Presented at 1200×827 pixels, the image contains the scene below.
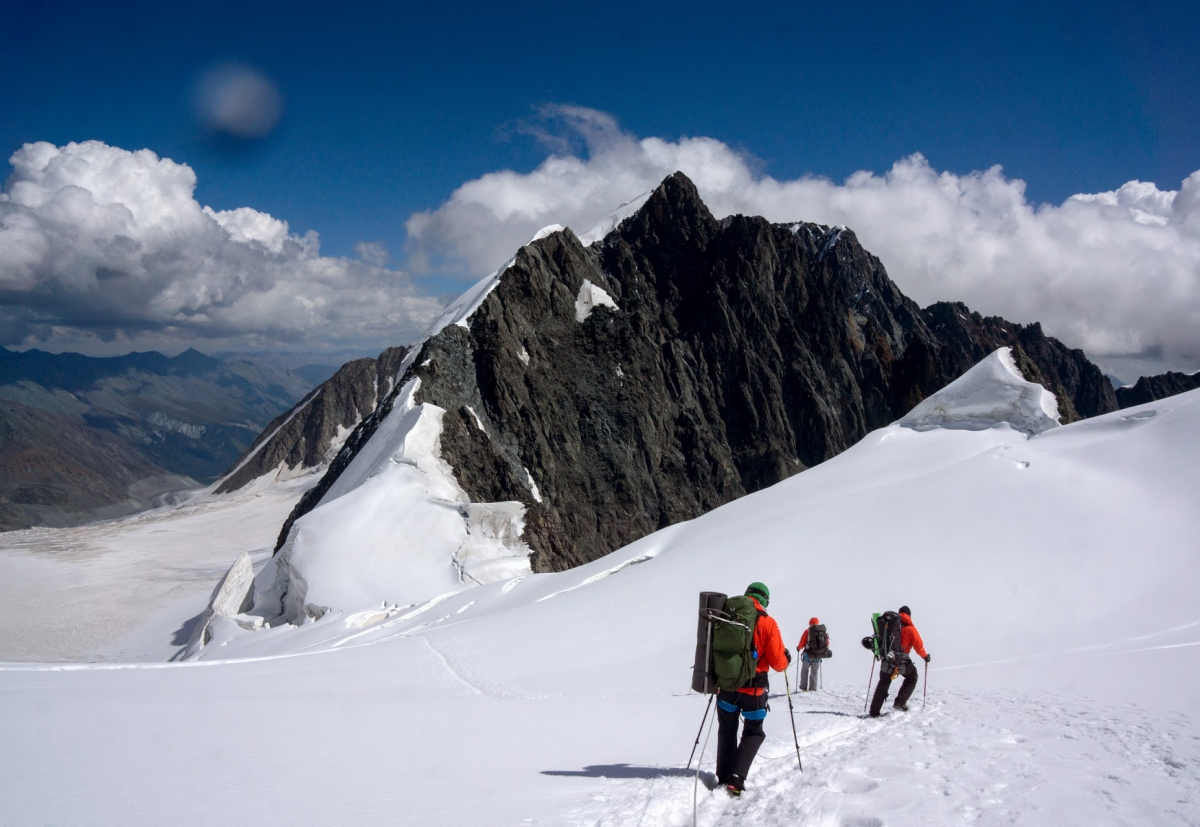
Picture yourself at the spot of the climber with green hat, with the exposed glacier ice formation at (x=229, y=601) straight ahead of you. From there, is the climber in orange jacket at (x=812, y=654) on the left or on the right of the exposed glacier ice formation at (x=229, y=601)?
right

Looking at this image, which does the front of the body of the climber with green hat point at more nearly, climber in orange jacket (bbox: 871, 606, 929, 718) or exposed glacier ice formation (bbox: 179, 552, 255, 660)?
the climber in orange jacket

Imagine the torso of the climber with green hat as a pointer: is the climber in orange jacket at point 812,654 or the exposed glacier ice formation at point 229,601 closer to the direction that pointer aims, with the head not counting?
the climber in orange jacket

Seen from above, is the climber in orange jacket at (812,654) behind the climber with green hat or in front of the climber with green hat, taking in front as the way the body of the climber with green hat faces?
in front

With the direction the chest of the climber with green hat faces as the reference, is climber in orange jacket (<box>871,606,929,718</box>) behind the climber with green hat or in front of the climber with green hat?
in front

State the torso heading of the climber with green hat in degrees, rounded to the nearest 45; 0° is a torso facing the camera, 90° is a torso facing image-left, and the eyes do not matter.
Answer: approximately 225°
